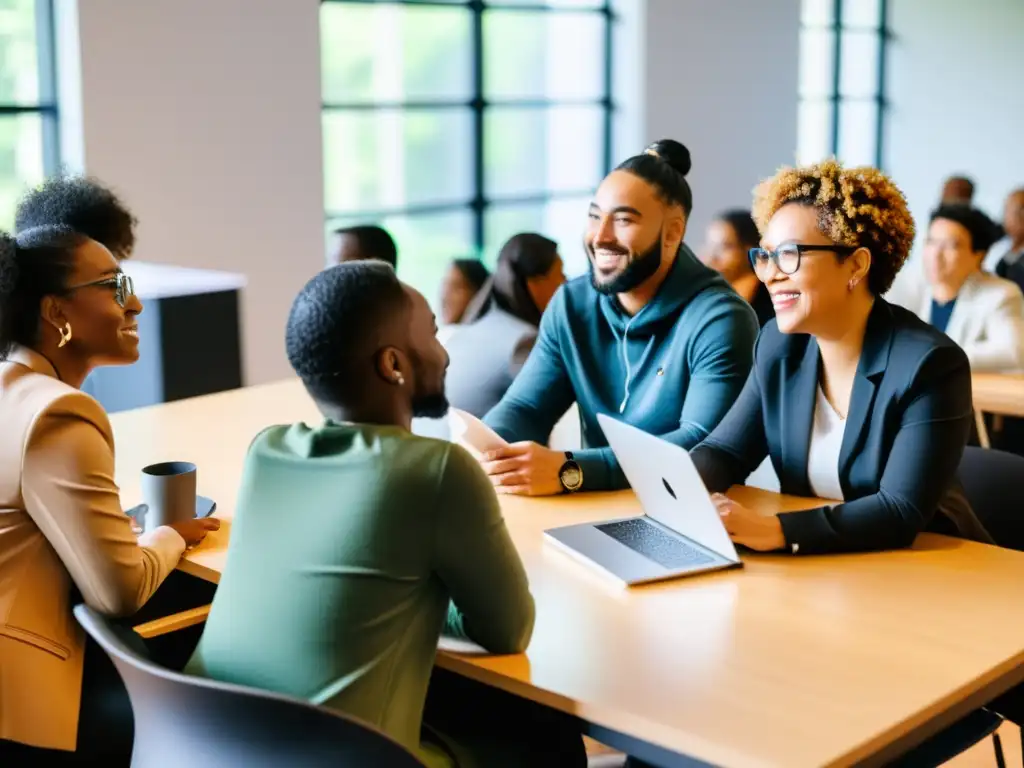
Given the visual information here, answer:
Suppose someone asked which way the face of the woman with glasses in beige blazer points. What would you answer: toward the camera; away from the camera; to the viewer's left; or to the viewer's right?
to the viewer's right

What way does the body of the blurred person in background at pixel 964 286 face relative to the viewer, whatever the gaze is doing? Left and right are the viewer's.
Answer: facing the viewer and to the left of the viewer

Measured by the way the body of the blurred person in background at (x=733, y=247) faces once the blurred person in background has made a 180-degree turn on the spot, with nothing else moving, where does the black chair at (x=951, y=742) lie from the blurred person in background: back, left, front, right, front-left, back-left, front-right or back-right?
back-right

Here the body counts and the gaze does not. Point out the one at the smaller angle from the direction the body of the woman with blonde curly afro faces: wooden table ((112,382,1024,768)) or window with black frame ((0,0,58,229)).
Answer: the wooden table

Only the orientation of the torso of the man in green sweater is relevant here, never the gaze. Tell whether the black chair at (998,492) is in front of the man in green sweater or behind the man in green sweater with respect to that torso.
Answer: in front

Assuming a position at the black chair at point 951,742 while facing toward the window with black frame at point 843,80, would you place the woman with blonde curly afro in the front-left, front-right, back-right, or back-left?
front-left

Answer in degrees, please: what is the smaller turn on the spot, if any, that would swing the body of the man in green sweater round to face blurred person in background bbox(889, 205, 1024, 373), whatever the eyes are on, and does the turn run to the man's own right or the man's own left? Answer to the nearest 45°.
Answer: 0° — they already face them

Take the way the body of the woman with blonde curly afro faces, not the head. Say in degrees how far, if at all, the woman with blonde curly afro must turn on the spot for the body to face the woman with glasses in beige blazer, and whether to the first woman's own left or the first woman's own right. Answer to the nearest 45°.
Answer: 0° — they already face them

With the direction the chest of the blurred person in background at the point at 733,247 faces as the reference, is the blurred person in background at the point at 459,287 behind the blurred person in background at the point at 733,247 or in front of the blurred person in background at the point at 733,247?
in front

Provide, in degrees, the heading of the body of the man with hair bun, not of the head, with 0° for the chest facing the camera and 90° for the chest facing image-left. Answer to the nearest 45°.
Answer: approximately 45°

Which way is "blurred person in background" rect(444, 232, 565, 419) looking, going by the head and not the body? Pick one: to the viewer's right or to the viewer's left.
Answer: to the viewer's right

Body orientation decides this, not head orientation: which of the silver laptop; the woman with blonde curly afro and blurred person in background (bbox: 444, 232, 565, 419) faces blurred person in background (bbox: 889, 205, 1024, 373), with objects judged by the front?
blurred person in background (bbox: 444, 232, 565, 419)

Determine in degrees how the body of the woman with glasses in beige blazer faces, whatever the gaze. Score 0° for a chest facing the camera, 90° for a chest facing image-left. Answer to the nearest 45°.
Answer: approximately 270°
